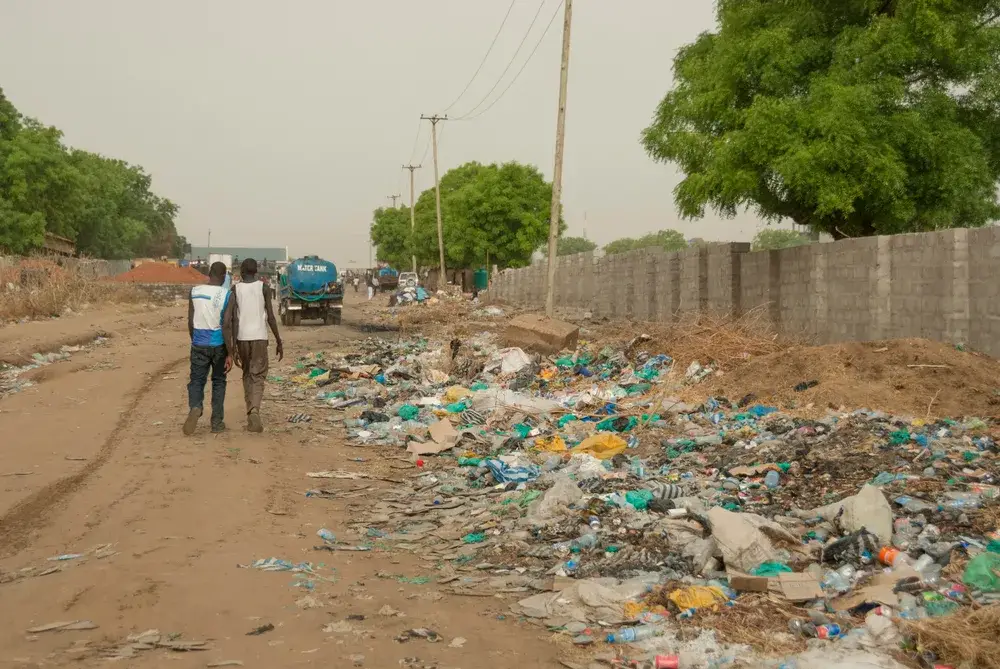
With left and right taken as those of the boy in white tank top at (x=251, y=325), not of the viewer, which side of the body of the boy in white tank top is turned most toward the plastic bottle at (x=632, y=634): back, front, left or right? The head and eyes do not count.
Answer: back

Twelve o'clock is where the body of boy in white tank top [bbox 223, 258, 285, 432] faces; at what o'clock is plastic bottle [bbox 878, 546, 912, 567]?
The plastic bottle is roughly at 5 o'clock from the boy in white tank top.

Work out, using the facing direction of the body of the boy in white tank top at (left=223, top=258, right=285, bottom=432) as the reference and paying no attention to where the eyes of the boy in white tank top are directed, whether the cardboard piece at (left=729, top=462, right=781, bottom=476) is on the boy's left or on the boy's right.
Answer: on the boy's right

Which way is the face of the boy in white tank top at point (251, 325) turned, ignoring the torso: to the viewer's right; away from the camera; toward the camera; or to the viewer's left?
away from the camera

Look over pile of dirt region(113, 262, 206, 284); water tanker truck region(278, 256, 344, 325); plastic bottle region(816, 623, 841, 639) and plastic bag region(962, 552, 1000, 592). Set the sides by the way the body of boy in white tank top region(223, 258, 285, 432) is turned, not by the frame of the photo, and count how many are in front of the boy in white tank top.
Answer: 2

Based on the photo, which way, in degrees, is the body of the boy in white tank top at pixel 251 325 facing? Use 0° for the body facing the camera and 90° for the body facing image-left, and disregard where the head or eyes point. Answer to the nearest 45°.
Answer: approximately 180°
